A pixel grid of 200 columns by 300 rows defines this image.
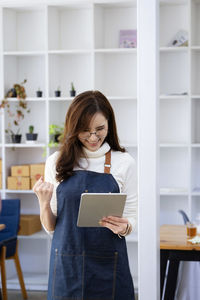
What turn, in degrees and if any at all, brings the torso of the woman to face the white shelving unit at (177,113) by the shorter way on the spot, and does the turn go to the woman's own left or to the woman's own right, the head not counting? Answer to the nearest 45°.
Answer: approximately 180°

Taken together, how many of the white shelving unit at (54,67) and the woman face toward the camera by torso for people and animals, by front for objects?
2

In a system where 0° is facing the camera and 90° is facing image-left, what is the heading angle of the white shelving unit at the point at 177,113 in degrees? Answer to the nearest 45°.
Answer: approximately 0°

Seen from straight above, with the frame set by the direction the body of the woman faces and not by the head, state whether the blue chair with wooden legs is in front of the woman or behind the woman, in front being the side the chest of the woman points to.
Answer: behind

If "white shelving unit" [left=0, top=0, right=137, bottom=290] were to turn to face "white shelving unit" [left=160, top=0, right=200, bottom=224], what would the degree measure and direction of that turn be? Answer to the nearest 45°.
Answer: approximately 90° to its left

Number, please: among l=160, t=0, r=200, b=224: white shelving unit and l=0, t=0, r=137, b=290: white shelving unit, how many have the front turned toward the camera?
2

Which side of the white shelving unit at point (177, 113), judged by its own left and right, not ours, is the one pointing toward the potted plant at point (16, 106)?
right

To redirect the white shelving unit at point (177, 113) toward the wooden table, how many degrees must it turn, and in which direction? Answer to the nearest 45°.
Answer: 0° — it already faces it

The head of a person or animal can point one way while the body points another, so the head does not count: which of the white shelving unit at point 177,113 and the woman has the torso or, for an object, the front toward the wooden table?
the white shelving unit
